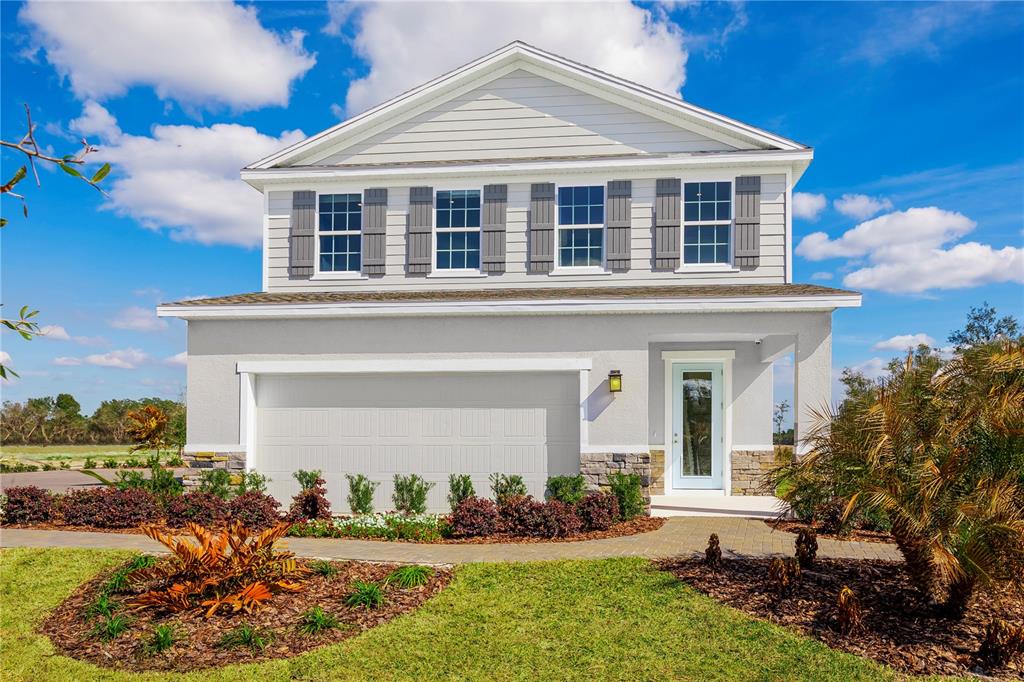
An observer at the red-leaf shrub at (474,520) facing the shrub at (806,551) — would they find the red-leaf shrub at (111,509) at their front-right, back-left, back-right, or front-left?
back-right

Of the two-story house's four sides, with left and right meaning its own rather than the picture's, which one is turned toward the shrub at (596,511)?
front

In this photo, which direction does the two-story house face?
toward the camera

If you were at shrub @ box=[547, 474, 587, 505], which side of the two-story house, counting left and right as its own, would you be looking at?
front

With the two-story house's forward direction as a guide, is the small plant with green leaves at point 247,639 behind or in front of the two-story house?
in front

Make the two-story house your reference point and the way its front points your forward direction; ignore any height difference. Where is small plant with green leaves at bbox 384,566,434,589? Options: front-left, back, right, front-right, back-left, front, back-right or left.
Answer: front

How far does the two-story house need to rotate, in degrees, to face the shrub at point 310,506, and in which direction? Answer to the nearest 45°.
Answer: approximately 45° to its right

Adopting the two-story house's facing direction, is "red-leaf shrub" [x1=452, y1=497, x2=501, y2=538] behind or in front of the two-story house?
in front

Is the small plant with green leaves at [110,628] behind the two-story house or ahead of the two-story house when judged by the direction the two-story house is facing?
ahead
